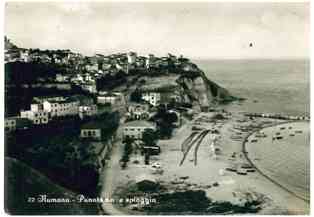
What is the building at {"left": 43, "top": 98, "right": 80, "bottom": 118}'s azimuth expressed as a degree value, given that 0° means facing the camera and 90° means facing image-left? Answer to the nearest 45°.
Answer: approximately 315°
